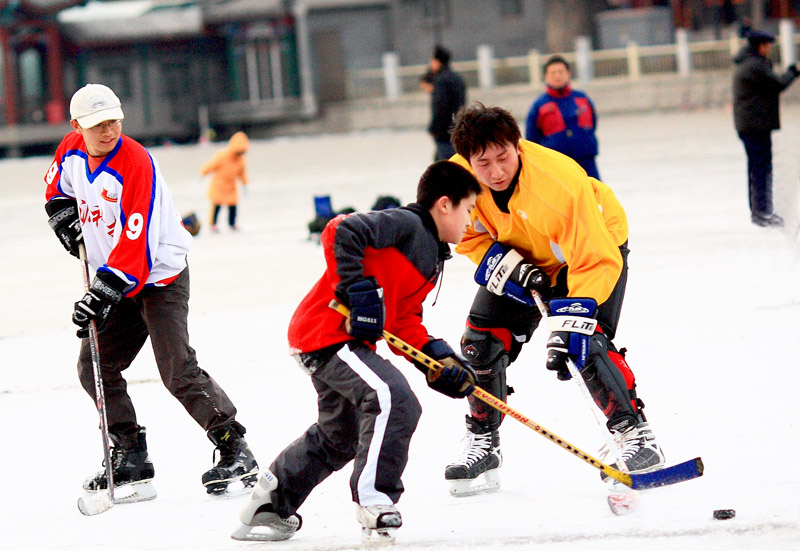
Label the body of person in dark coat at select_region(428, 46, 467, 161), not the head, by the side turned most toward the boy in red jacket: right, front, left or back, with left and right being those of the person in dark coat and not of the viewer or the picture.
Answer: left

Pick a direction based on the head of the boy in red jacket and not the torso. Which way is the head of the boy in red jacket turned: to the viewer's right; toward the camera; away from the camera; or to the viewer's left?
to the viewer's right

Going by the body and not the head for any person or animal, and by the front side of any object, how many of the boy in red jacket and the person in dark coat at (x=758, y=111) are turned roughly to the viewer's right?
2

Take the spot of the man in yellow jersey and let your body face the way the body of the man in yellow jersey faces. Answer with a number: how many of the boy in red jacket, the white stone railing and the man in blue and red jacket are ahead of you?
1

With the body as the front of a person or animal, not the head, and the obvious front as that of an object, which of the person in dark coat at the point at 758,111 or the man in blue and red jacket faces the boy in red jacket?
the man in blue and red jacket

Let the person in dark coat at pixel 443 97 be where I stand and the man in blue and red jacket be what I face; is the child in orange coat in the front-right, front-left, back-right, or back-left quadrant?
back-right

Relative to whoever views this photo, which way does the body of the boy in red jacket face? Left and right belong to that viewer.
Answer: facing to the right of the viewer

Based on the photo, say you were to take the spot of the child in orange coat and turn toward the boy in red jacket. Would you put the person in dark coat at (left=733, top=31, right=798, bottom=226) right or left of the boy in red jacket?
left

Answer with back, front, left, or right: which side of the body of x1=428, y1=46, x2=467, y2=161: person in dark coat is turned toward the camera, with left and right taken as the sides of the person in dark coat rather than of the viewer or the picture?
left

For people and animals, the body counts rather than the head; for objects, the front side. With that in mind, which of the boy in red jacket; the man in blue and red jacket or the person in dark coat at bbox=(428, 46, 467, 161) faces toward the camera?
the man in blue and red jacket

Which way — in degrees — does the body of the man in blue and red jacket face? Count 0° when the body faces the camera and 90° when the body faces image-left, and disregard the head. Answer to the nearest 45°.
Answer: approximately 0°

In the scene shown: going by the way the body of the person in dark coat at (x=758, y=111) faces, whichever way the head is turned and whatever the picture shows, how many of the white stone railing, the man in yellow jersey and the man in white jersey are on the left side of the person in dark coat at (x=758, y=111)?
1

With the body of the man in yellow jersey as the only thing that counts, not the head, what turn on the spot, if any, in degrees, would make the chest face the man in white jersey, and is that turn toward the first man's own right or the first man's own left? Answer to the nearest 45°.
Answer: approximately 45° to the first man's own right

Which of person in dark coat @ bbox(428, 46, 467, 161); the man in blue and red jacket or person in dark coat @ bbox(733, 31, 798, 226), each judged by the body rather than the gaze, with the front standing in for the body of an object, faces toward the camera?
the man in blue and red jacket

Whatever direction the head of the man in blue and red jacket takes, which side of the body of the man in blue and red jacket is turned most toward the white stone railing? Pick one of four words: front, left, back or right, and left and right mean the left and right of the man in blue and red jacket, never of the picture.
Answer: back
